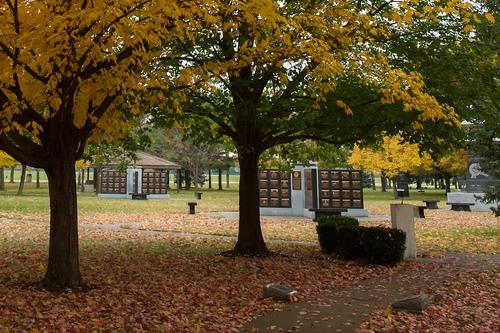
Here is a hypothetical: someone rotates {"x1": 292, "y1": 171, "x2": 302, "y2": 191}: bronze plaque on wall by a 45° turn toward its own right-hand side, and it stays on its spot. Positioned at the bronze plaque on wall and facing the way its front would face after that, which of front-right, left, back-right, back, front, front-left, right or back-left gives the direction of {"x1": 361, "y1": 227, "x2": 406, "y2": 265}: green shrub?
front-left

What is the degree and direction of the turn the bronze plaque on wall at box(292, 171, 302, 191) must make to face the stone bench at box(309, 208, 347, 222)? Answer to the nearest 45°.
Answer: approximately 45° to its left

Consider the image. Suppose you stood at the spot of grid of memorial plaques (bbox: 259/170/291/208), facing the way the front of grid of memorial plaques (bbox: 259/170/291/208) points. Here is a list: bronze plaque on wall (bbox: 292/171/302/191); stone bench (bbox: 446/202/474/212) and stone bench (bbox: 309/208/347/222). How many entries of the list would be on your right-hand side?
0

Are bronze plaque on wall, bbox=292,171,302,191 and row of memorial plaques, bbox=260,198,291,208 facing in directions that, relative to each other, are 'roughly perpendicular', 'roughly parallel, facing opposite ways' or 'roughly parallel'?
roughly parallel

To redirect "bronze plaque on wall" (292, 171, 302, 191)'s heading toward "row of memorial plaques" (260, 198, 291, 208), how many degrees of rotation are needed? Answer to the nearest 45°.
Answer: approximately 90° to its right

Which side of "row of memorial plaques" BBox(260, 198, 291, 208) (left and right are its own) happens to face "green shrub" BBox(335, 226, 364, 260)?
front

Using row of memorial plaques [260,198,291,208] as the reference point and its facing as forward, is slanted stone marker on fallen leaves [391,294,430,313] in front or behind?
in front

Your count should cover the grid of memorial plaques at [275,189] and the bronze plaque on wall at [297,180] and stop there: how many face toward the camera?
2

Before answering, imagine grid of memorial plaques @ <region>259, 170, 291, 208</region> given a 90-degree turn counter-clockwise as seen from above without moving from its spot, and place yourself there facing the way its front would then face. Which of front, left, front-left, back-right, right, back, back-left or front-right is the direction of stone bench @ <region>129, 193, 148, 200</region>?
back-left

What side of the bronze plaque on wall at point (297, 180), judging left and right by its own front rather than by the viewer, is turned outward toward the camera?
front

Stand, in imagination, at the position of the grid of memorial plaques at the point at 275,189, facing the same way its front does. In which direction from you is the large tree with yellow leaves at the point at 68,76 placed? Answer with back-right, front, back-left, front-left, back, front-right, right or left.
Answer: front

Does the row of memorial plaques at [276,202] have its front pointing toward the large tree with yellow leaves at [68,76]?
yes

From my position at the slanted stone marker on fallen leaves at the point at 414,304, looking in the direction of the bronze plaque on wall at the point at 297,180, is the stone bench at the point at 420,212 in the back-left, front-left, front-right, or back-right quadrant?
front-right

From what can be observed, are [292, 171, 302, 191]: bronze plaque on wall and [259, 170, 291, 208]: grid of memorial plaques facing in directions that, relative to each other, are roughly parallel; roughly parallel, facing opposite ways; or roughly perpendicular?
roughly parallel

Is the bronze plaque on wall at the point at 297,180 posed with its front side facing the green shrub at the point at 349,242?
yes

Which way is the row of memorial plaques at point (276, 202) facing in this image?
toward the camera

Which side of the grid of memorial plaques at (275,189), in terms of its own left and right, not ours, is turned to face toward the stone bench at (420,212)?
left

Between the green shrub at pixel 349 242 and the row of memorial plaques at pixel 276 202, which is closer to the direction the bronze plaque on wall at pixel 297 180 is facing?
the green shrub

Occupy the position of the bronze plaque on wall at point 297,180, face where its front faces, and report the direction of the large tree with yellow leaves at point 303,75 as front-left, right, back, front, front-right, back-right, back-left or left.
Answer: front
